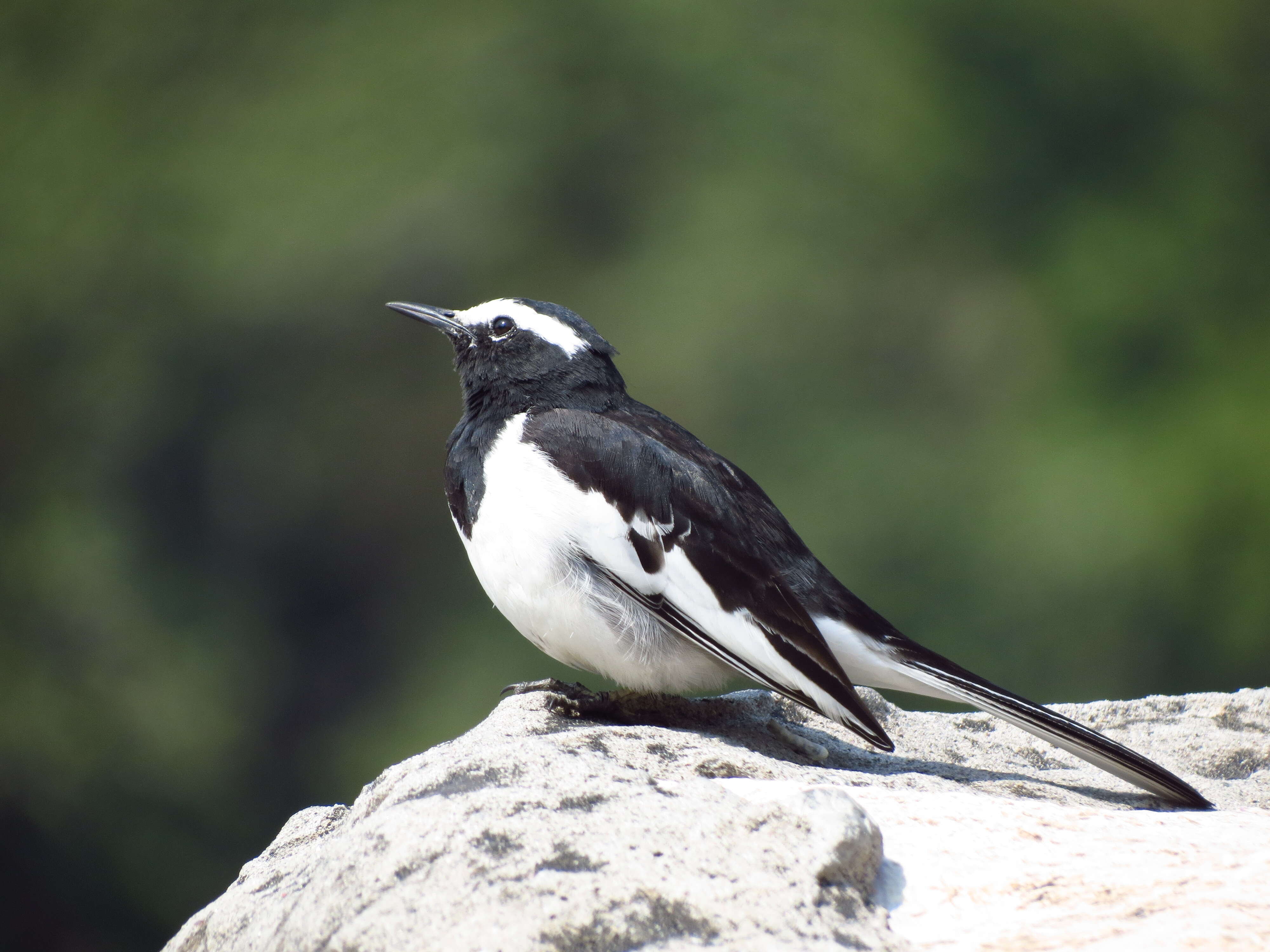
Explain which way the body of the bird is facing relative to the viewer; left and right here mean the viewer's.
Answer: facing to the left of the viewer
